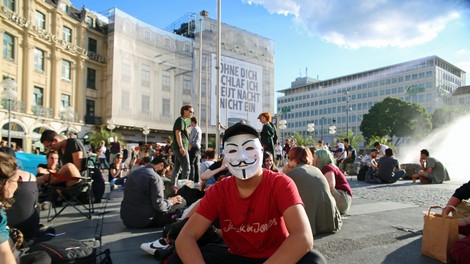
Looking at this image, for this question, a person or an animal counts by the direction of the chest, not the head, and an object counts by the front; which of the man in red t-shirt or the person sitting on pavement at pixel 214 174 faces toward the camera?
the man in red t-shirt

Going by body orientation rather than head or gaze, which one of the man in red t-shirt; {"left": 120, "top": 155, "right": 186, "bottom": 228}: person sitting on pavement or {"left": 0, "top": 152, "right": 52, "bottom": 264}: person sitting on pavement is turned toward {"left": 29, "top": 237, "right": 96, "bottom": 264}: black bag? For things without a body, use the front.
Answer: {"left": 0, "top": 152, "right": 52, "bottom": 264}: person sitting on pavement

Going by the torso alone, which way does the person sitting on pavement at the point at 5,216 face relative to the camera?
to the viewer's right

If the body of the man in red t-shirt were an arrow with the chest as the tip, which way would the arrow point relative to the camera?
toward the camera

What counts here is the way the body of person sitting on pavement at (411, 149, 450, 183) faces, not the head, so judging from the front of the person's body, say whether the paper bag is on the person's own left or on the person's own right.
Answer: on the person's own left

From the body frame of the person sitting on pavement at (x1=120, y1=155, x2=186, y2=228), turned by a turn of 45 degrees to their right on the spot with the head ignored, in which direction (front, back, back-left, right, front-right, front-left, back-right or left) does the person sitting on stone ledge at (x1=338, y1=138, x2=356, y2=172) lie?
front-left

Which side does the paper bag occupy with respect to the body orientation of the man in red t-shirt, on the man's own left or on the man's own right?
on the man's own left

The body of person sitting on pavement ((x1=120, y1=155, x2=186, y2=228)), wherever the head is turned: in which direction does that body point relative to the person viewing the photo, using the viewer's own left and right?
facing away from the viewer and to the right of the viewer

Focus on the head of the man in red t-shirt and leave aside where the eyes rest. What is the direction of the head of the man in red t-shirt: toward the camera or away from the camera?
toward the camera

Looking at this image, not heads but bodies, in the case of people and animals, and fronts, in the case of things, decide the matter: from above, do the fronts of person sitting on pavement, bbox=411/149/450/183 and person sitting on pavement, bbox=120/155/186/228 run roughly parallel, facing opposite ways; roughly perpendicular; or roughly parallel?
roughly perpendicular

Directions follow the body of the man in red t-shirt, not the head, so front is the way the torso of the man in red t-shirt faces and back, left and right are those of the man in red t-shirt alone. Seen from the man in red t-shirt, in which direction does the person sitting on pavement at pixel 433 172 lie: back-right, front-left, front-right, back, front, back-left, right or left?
back-left

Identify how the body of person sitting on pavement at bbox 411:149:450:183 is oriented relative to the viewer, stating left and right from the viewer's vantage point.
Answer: facing to the left of the viewer
